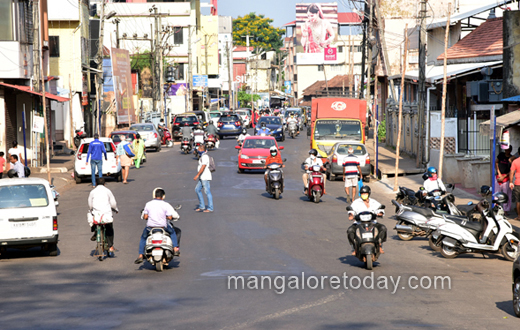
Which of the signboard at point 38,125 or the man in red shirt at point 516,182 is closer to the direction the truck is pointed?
the man in red shirt

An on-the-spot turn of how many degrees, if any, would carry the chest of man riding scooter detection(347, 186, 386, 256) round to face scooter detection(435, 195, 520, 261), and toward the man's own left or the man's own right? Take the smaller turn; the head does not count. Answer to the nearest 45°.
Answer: approximately 135° to the man's own left

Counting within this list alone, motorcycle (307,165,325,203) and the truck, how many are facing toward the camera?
2

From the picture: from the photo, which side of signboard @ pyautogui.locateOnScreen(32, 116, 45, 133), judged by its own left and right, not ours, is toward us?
front

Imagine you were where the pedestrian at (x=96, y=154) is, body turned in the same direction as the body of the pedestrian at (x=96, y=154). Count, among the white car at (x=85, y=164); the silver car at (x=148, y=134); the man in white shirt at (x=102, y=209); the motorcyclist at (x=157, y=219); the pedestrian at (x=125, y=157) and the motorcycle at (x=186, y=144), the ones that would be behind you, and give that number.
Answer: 2

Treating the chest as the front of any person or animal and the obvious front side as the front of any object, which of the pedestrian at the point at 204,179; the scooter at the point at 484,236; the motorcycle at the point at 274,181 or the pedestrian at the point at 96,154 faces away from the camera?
the pedestrian at the point at 96,154

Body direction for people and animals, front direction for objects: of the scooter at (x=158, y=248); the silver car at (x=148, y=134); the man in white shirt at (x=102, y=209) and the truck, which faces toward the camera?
the truck

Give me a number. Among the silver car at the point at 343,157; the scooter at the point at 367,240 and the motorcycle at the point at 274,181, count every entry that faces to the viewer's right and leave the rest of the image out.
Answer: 0

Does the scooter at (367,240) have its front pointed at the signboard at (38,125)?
no

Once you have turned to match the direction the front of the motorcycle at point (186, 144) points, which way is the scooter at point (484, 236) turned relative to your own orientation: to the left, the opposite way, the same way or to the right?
to the right

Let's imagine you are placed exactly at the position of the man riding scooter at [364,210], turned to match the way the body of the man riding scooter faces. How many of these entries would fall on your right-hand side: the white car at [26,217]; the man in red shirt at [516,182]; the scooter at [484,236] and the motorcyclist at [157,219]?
2

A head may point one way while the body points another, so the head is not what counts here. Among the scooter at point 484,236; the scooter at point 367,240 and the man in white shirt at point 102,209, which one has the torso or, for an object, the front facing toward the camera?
the scooter at point 367,240

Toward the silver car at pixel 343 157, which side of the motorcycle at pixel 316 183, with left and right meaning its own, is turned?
back

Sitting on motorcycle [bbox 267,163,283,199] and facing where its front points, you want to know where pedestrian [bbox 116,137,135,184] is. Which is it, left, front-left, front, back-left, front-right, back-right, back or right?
back-right

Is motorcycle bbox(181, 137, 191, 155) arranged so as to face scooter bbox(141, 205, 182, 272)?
no

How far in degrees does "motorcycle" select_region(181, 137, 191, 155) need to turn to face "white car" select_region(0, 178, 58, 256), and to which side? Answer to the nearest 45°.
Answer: approximately 180°

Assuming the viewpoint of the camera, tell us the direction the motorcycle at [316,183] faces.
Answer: facing the viewer

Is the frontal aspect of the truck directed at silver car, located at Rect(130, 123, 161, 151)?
no

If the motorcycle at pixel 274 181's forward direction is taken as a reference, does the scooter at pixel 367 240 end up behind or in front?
in front
